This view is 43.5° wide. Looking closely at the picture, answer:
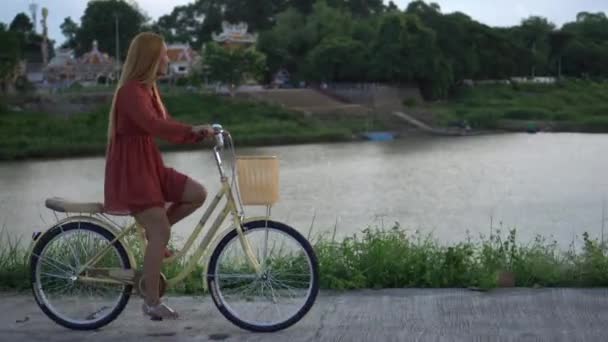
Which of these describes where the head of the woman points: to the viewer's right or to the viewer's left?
to the viewer's right

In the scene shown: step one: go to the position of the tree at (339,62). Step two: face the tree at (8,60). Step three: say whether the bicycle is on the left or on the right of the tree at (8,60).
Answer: left

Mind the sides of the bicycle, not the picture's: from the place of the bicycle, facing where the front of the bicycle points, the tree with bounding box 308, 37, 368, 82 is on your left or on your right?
on your left

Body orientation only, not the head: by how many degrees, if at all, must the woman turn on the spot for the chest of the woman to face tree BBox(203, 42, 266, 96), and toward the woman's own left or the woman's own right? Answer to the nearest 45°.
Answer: approximately 90° to the woman's own left

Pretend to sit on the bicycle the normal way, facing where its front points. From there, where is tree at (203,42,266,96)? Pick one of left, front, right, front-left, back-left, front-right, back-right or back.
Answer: left

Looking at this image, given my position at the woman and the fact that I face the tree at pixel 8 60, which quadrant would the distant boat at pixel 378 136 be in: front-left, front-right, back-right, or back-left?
front-right

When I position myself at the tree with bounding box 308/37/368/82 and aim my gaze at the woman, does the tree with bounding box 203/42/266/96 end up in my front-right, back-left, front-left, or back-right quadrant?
front-right

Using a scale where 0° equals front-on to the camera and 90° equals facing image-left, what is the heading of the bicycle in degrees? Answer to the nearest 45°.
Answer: approximately 270°

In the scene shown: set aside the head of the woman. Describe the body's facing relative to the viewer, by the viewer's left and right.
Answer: facing to the right of the viewer

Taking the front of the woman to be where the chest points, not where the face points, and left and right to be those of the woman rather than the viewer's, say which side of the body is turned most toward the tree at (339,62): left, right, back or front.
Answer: left

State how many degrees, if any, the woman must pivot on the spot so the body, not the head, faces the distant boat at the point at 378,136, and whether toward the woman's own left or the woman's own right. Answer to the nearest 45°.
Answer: approximately 90° to the woman's own left

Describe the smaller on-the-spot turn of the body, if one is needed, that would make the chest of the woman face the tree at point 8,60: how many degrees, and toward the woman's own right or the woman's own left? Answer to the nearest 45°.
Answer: approximately 90° to the woman's own left
